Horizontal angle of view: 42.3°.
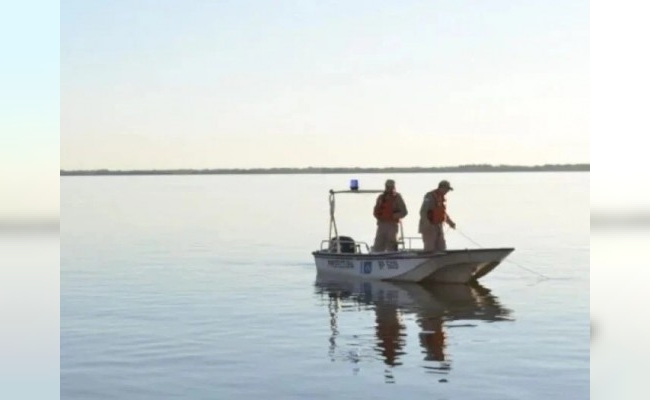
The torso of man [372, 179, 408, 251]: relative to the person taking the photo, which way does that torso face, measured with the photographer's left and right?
facing the viewer
